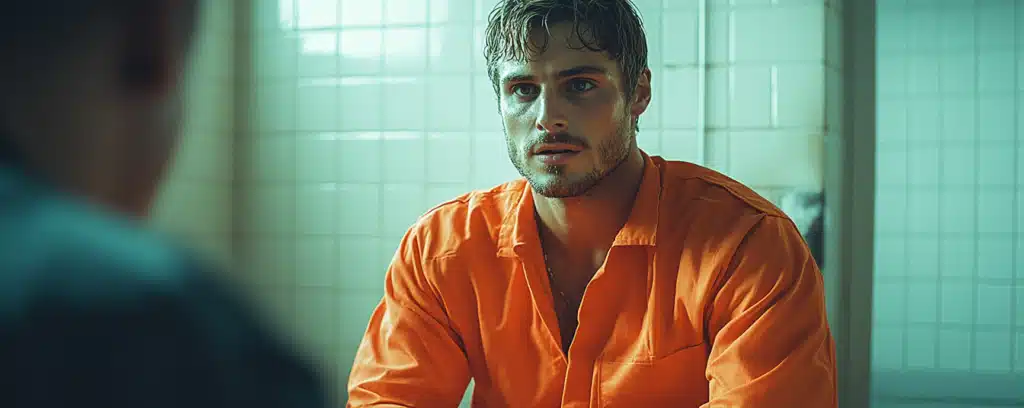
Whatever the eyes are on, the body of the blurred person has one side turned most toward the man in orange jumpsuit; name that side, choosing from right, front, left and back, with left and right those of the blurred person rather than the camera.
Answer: front

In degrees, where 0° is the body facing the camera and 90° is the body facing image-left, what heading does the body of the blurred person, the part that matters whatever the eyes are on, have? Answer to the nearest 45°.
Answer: approximately 225°

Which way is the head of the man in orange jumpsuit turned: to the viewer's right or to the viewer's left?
to the viewer's left
